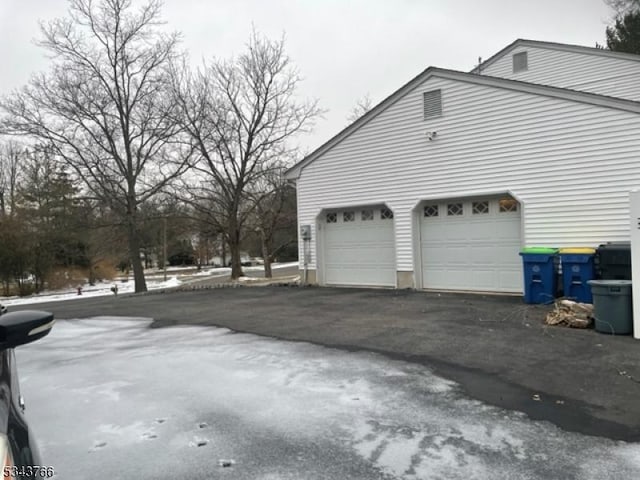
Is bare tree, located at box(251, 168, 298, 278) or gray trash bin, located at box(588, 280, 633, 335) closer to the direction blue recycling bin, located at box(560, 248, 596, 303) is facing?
the gray trash bin

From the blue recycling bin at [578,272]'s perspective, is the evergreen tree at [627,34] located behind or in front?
behind

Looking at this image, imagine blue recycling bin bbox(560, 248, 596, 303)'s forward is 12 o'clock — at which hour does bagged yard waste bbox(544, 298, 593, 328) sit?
The bagged yard waste is roughly at 12 o'clock from the blue recycling bin.

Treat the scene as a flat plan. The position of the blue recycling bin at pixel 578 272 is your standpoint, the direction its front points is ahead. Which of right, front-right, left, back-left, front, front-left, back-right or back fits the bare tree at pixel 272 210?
back-right

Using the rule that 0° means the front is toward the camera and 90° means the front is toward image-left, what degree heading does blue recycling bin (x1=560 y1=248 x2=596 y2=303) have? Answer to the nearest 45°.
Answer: approximately 0°

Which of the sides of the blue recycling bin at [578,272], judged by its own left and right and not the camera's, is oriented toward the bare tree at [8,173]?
right

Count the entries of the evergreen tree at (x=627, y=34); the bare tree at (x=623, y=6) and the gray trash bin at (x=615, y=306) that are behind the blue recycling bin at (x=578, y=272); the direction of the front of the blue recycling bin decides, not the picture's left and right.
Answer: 2

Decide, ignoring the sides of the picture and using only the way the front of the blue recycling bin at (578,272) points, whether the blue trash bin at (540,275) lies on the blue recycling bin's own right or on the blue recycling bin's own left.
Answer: on the blue recycling bin's own right

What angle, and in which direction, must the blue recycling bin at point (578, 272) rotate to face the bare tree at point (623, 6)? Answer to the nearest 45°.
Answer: approximately 180°

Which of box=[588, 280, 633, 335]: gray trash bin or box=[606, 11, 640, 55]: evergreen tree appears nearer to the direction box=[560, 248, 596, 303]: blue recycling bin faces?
the gray trash bin
